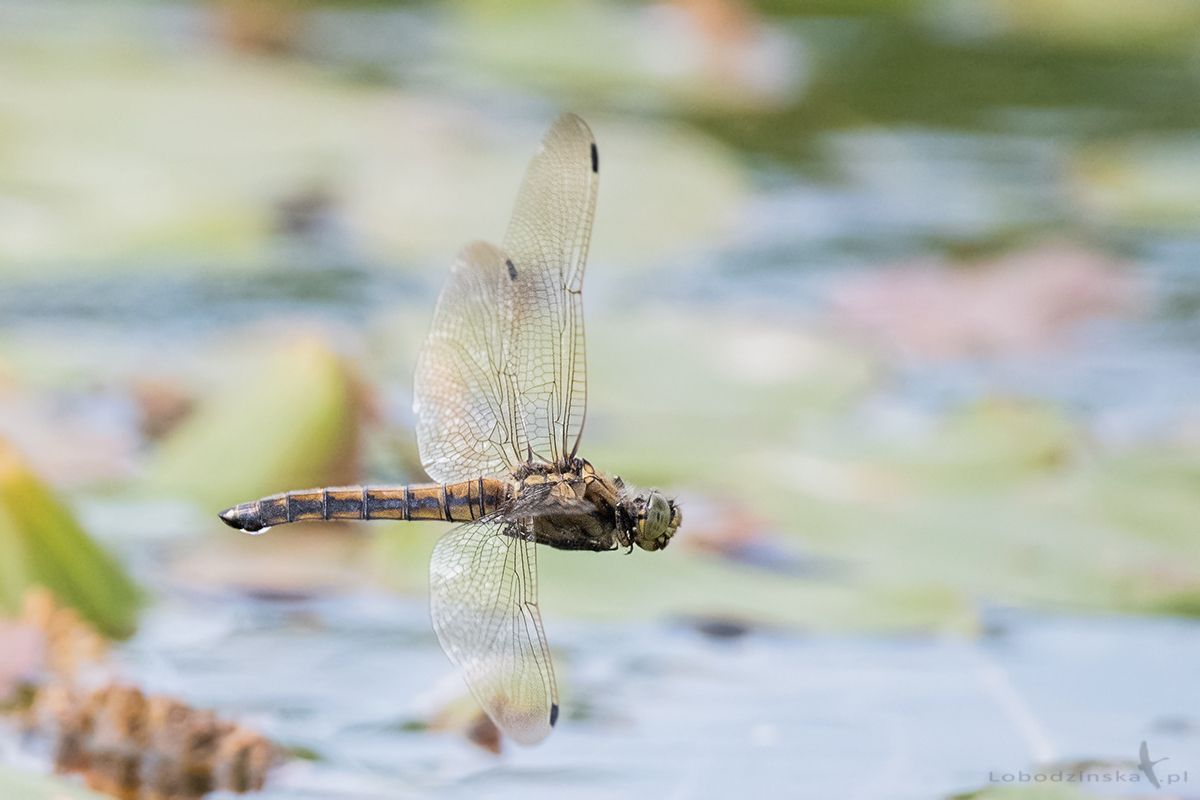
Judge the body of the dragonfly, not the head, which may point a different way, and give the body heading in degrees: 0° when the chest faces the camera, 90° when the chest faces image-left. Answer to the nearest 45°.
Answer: approximately 270°
